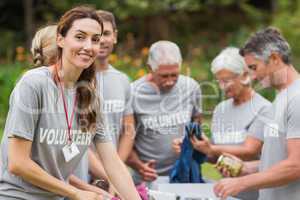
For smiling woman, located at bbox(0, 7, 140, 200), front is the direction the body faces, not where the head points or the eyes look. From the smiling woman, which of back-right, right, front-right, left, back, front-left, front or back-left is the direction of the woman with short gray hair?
left

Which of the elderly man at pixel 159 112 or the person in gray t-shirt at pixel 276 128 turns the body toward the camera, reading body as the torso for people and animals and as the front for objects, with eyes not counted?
the elderly man

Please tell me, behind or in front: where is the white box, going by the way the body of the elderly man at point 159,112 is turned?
in front

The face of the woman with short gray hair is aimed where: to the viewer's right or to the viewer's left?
to the viewer's left

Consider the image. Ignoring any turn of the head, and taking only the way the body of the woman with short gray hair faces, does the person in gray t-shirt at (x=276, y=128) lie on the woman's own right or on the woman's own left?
on the woman's own left

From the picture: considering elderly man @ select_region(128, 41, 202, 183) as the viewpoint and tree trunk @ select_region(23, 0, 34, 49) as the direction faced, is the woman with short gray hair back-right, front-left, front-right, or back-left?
back-right

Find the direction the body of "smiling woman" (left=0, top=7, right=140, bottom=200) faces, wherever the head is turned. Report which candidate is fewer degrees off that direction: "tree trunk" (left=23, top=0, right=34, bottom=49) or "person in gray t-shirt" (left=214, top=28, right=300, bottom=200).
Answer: the person in gray t-shirt

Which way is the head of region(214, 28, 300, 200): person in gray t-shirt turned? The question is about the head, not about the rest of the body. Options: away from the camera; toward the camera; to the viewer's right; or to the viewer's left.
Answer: to the viewer's left

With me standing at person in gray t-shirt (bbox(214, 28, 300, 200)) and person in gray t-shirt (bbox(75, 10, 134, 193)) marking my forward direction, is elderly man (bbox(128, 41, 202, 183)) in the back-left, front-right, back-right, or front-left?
front-right

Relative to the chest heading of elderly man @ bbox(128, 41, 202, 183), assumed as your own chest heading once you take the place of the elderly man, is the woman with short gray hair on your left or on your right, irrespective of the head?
on your left

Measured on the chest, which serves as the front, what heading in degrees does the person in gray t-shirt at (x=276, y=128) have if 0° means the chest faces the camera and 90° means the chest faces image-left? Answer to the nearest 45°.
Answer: approximately 90°

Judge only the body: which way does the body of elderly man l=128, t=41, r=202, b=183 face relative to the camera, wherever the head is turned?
toward the camera

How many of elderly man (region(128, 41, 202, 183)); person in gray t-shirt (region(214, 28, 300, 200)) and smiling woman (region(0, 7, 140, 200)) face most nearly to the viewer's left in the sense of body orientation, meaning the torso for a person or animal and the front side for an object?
1

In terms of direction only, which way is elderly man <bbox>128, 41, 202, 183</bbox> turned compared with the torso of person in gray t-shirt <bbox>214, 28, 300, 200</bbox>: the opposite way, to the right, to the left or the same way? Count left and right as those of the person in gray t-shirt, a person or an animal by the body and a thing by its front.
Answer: to the left

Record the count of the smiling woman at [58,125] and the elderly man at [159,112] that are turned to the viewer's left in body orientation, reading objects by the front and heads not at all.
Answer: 0
